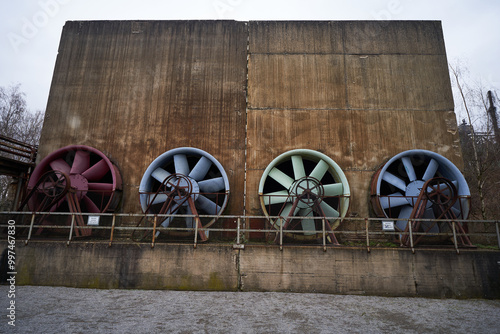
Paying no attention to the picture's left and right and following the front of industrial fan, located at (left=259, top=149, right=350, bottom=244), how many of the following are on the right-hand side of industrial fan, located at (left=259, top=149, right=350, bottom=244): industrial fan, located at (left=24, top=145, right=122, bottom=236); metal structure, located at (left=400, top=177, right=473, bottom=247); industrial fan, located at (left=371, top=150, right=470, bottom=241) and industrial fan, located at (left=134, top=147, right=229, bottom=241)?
2

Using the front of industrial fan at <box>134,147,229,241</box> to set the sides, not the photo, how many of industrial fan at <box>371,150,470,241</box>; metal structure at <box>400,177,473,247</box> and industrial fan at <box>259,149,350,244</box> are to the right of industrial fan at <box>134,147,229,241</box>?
0

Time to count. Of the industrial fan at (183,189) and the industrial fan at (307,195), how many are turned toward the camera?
2

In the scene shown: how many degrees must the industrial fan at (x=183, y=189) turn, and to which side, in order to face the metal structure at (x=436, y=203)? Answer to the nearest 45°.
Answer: approximately 90° to its left

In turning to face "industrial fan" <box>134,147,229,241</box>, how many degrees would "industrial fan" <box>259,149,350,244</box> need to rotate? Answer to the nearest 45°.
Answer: approximately 90° to its right

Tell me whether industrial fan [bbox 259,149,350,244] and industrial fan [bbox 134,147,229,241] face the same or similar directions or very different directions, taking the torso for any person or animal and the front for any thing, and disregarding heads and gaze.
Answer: same or similar directions

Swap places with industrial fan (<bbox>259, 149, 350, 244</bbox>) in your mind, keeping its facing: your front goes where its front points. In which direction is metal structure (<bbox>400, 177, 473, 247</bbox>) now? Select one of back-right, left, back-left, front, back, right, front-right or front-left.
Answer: left

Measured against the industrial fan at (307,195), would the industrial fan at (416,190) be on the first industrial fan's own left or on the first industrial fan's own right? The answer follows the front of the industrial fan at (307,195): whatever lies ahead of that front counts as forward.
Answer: on the first industrial fan's own left

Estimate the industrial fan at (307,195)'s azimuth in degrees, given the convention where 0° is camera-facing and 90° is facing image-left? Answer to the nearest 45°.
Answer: approximately 0°

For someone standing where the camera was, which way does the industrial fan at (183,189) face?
facing the viewer

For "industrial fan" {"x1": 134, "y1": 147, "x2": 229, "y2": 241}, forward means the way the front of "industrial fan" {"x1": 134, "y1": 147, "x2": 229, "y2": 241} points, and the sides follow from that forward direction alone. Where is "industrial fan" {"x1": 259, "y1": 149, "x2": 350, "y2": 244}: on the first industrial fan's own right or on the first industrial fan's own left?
on the first industrial fan's own left
